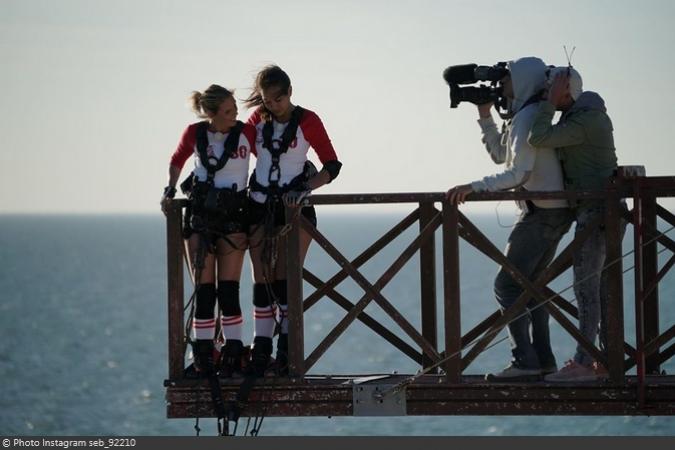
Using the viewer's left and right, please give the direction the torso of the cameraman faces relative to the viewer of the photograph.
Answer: facing to the left of the viewer

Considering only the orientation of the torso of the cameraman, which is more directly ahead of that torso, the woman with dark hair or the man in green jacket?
the woman with dark hair

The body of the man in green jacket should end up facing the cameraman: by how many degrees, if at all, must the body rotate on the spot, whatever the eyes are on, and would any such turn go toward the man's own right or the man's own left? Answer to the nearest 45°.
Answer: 0° — they already face them

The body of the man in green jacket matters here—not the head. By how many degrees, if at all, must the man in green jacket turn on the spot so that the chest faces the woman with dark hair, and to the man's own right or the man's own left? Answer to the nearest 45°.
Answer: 0° — they already face them

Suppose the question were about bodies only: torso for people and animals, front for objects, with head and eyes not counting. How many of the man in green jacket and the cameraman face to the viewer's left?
2

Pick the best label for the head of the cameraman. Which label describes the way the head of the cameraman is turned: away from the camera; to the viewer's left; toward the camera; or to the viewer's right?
to the viewer's left

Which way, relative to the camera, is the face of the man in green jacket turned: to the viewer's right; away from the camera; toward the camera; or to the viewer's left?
to the viewer's left

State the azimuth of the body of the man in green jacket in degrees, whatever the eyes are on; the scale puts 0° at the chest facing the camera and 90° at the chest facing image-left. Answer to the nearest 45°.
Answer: approximately 90°
